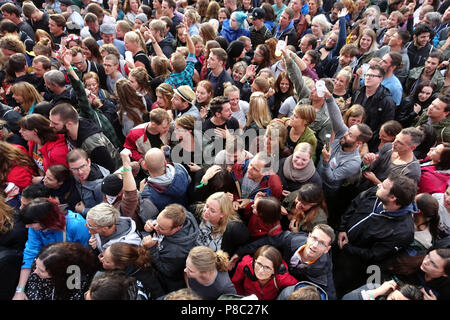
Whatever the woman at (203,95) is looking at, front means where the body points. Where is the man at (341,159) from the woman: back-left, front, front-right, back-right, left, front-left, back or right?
left

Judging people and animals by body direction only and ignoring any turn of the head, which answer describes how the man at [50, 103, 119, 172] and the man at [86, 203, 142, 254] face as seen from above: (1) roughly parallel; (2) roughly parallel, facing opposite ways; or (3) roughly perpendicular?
roughly parallel

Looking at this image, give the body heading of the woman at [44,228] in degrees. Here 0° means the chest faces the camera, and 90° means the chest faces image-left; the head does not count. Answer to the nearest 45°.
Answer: approximately 45°

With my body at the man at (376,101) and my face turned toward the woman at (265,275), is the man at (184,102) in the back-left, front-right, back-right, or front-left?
front-right

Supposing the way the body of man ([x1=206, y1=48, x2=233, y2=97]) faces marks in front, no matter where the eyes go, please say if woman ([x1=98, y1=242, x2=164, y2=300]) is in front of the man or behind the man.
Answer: in front

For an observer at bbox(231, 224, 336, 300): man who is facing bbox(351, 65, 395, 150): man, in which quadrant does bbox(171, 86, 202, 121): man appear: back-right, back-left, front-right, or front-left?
front-left

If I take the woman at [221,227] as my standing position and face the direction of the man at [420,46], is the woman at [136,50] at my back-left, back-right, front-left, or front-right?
front-left
